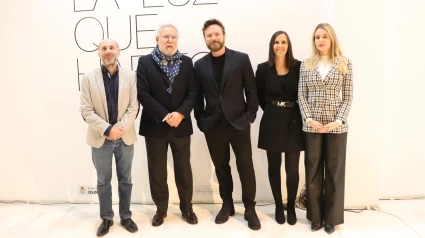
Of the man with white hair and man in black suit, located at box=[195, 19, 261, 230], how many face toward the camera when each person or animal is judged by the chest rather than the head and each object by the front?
2

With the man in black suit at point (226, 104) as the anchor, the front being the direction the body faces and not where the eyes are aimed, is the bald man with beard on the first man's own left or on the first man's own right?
on the first man's own right

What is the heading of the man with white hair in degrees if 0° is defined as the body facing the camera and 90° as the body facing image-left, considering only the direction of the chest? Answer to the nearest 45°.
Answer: approximately 0°
